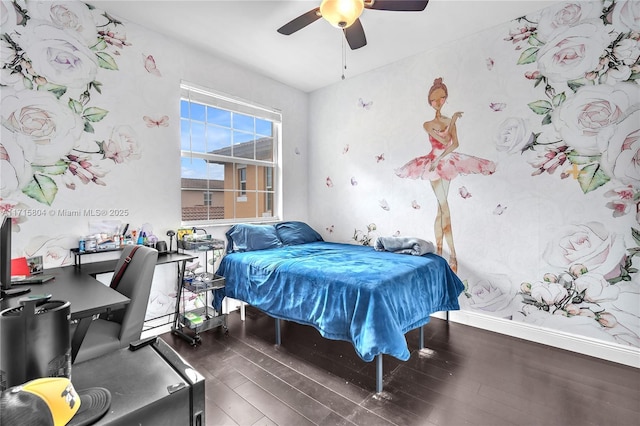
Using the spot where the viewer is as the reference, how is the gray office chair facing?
facing the viewer and to the left of the viewer

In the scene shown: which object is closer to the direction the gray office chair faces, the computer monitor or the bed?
the computer monitor

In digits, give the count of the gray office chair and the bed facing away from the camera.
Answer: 0

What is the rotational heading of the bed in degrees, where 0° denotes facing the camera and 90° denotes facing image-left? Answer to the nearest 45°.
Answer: approximately 315°

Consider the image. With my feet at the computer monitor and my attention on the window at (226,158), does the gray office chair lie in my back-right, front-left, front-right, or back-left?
front-right

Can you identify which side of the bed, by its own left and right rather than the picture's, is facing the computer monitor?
right

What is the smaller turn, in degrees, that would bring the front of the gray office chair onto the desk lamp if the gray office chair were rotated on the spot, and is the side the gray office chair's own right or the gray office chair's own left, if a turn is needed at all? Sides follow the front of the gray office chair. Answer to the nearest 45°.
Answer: approximately 135° to the gray office chair's own right

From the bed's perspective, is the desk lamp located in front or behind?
behind
